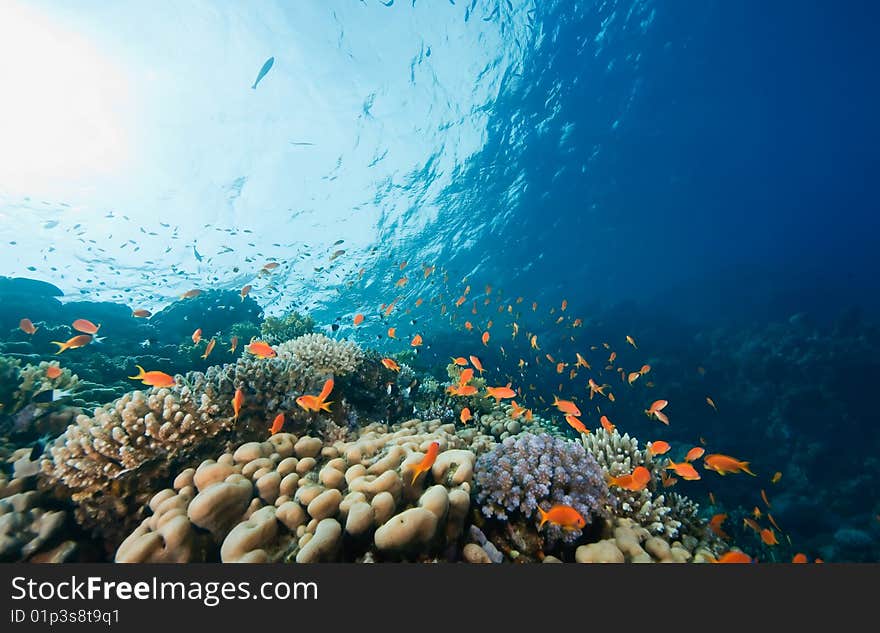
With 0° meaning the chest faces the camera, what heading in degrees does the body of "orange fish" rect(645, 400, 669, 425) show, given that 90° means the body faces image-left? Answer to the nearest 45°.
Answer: approximately 90°

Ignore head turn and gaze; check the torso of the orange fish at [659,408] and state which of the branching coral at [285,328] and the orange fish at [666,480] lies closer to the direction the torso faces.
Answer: the branching coral

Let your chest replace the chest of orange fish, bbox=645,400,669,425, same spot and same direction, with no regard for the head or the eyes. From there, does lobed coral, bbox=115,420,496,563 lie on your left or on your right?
on your left

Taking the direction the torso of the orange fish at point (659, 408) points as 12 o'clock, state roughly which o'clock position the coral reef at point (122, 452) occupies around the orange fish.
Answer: The coral reef is roughly at 10 o'clock from the orange fish.

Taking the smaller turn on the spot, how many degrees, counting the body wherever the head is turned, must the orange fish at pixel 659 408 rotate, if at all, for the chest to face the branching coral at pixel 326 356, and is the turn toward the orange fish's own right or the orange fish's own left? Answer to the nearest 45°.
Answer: approximately 45° to the orange fish's own left

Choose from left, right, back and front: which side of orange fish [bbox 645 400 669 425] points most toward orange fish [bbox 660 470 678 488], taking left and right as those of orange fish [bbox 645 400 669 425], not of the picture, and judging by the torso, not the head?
left

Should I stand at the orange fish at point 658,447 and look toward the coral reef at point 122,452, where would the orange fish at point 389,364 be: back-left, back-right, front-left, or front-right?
front-right

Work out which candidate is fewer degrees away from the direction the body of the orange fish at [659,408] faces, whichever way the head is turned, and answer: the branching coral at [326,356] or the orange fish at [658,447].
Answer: the branching coral
